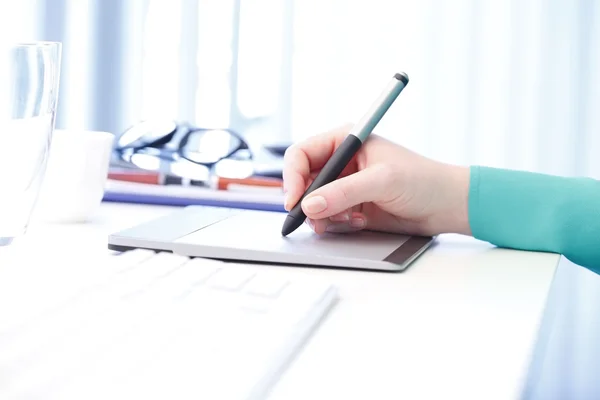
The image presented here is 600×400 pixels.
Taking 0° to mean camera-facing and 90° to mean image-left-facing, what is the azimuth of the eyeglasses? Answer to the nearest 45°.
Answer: approximately 0°
